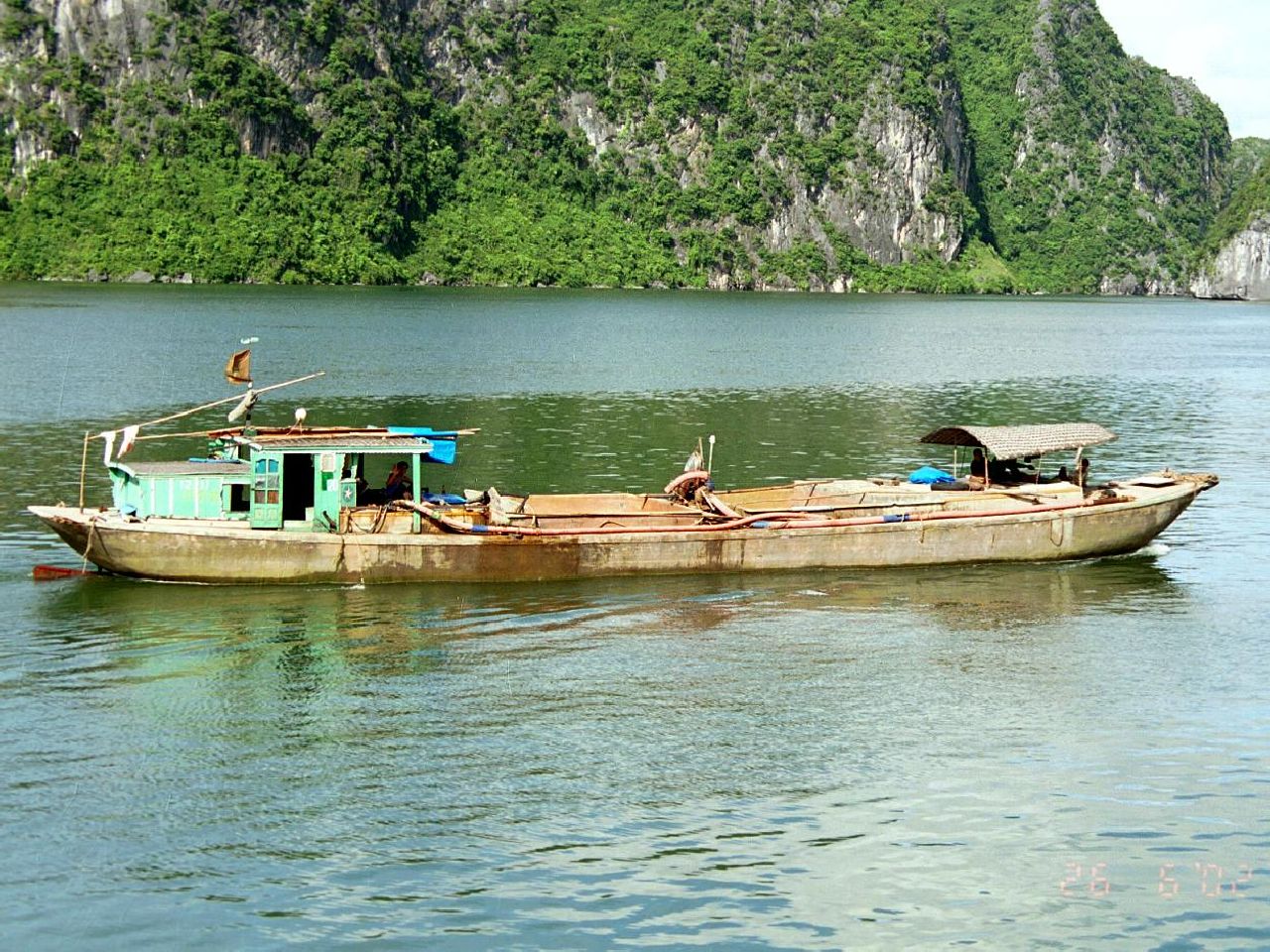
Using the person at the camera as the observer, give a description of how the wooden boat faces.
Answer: facing to the right of the viewer
